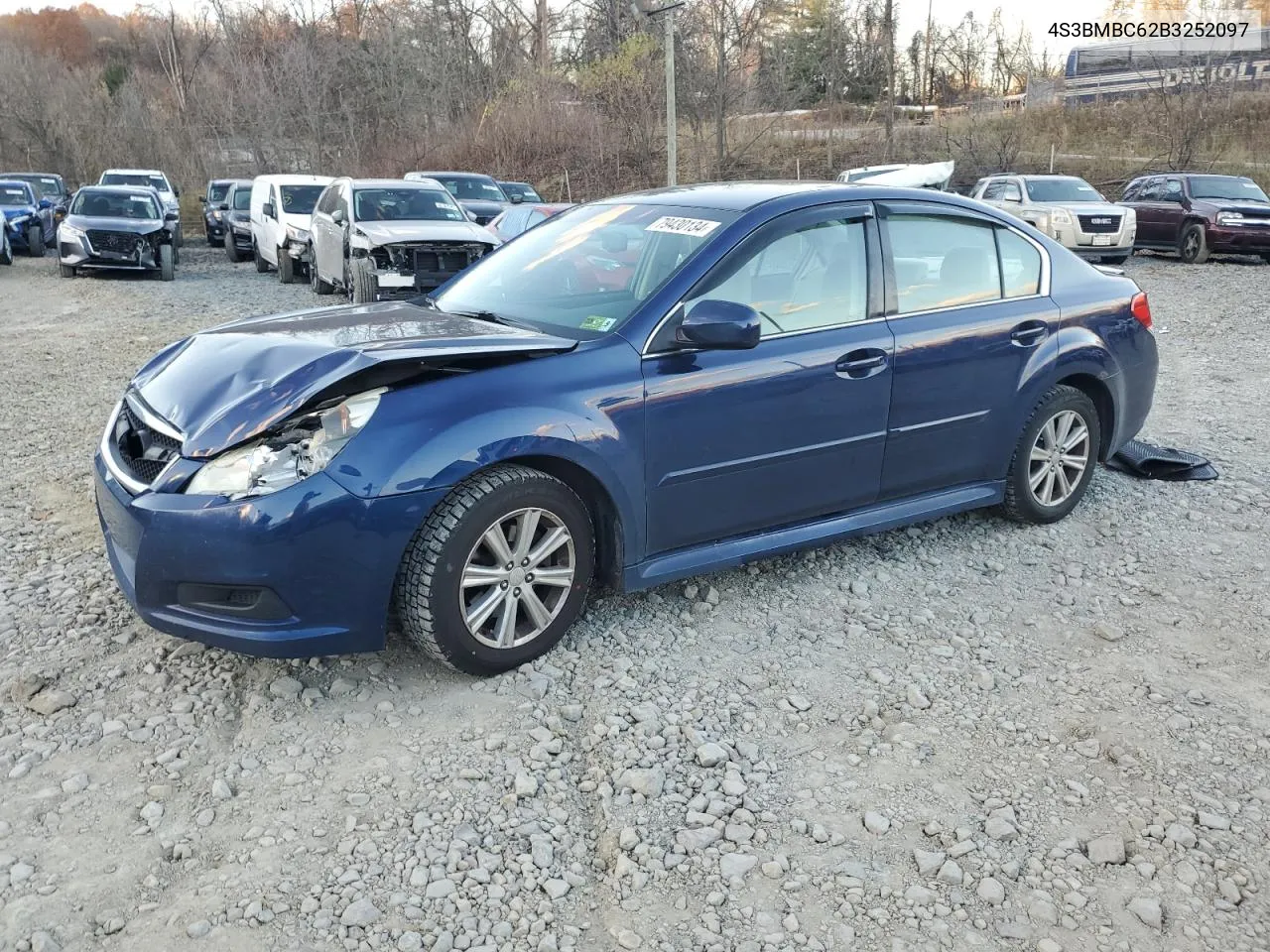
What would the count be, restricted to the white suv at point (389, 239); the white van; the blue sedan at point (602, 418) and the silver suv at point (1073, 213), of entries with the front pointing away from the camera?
0

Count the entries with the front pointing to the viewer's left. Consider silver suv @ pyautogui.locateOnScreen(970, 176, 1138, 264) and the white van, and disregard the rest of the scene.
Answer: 0

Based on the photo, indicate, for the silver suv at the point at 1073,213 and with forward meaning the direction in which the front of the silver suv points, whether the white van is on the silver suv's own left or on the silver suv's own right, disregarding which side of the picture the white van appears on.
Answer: on the silver suv's own right

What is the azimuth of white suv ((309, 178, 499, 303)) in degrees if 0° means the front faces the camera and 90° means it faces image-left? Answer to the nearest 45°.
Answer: approximately 315°

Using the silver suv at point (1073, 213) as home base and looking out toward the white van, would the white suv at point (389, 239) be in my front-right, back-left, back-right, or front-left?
front-left

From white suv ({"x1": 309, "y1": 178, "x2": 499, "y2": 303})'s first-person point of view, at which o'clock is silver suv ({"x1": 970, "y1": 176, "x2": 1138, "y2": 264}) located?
The silver suv is roughly at 10 o'clock from the white suv.

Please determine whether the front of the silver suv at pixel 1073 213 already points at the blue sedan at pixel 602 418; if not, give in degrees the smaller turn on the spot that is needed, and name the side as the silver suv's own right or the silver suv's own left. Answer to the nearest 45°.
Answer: approximately 45° to the silver suv's own right

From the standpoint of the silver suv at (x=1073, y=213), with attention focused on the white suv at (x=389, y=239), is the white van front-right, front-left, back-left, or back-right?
front-right

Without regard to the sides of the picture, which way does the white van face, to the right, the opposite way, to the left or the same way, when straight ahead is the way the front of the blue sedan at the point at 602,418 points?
to the left

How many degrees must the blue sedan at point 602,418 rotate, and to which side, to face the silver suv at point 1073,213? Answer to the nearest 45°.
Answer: approximately 180°

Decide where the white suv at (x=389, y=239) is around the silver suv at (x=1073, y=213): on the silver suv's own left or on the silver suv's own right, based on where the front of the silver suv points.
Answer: on the silver suv's own right

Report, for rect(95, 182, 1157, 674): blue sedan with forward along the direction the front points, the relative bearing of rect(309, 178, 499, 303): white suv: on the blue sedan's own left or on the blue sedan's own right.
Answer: on the blue sedan's own right

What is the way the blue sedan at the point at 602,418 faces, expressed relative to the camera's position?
facing the viewer and to the left of the viewer

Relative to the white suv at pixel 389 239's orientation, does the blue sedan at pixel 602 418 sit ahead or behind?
ahead

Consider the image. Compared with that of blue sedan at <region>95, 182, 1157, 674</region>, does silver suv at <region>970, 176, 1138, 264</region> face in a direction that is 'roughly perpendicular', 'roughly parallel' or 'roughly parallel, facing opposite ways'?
roughly perpendicular
